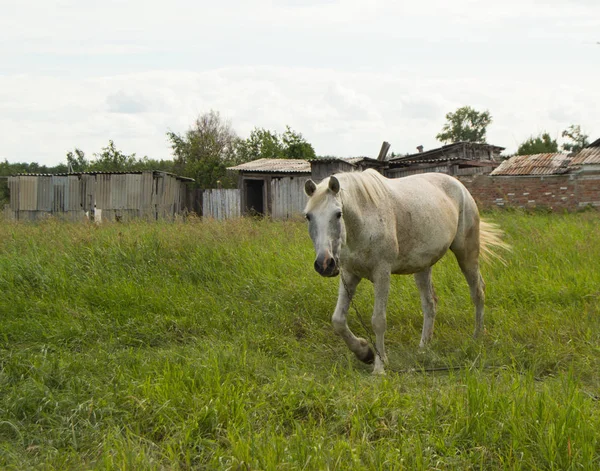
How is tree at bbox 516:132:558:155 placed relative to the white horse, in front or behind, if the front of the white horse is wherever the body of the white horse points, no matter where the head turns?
behind

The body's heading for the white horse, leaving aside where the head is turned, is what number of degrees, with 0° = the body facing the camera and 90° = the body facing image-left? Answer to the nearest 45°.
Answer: approximately 45°

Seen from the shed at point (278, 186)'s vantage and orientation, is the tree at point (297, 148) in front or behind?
behind

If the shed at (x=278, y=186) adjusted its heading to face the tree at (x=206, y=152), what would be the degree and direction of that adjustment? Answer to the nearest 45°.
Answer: approximately 180°

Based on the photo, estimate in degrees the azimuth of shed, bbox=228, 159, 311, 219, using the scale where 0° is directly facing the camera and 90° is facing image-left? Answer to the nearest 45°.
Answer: approximately 0°

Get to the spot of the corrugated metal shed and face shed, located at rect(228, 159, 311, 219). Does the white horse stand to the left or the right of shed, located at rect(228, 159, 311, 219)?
right

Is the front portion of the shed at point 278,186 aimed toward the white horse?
yes

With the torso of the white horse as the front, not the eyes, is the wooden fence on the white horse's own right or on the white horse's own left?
on the white horse's own right

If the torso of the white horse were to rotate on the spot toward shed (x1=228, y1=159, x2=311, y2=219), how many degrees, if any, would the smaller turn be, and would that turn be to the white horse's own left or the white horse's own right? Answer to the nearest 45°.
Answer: approximately 135° to the white horse's own right

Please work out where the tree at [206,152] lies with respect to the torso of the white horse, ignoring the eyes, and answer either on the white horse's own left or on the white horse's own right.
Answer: on the white horse's own right

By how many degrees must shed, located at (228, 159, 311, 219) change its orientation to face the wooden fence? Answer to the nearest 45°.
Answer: approximately 135° to its right
